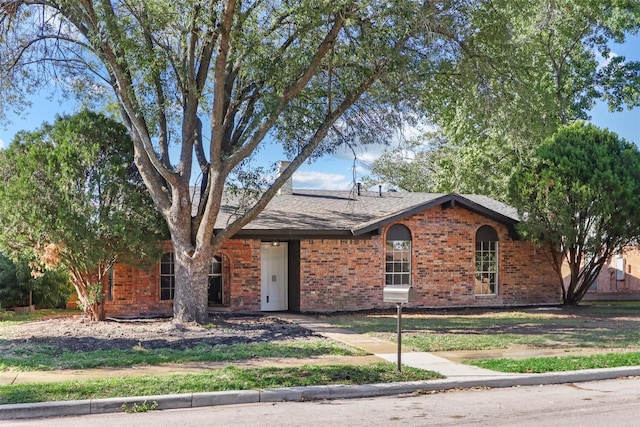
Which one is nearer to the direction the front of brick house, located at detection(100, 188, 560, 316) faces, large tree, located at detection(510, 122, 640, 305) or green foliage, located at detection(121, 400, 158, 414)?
the green foliage

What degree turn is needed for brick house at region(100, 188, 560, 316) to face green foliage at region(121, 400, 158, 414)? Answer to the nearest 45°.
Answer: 0° — it already faces it

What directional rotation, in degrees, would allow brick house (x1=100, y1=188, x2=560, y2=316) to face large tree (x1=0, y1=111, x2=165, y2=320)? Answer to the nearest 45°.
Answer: approximately 45° to its right

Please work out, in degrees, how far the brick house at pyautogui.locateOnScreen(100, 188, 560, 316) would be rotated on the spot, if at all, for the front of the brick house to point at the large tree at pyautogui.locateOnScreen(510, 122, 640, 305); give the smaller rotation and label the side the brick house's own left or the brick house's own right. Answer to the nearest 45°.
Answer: approximately 90° to the brick house's own left

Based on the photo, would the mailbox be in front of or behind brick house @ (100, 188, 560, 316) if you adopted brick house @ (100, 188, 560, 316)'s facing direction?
in front

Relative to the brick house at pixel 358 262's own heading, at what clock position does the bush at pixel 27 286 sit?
The bush is roughly at 3 o'clock from the brick house.

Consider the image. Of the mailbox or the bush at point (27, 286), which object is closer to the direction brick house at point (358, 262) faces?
the mailbox

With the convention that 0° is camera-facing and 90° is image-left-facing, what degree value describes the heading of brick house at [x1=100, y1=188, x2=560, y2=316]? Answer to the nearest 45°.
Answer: approximately 0°
